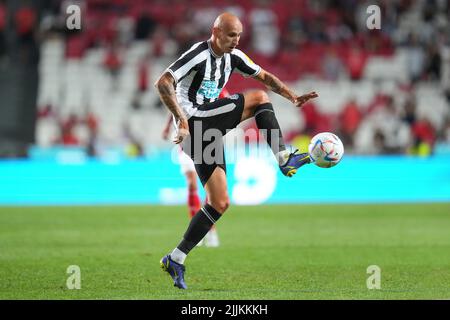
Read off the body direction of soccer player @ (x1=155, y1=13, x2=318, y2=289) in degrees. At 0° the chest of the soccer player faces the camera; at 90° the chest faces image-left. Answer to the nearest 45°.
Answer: approximately 315°

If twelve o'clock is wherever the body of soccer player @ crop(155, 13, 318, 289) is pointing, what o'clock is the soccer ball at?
The soccer ball is roughly at 11 o'clock from the soccer player.

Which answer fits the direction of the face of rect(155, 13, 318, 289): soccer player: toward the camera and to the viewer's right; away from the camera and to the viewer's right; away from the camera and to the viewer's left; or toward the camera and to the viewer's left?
toward the camera and to the viewer's right
